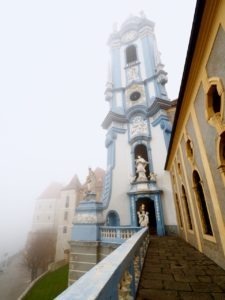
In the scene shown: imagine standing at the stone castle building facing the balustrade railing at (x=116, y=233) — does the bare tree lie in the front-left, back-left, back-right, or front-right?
front-right

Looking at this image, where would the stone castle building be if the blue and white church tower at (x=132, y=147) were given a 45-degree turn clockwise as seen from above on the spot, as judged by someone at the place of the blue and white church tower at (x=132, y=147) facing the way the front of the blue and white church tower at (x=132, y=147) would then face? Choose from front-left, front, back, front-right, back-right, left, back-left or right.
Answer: right

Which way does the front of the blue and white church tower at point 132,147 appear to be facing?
toward the camera

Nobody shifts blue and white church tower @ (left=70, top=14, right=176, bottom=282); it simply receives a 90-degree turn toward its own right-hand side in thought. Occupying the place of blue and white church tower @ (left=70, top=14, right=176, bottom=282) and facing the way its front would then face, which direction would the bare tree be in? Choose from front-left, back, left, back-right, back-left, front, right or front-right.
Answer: front-right
